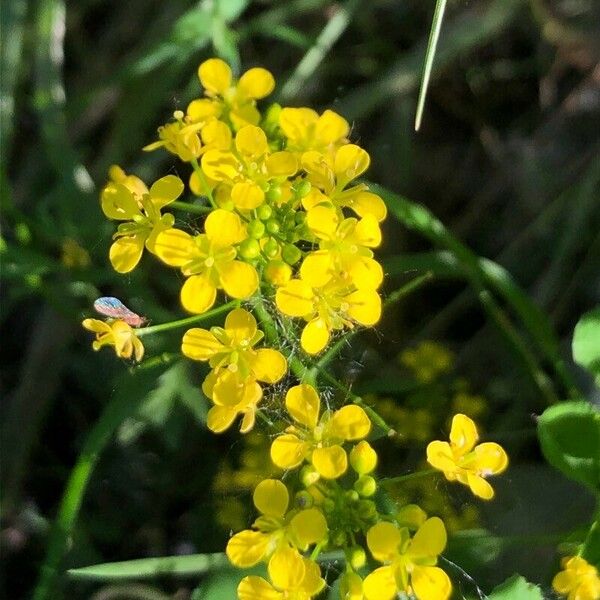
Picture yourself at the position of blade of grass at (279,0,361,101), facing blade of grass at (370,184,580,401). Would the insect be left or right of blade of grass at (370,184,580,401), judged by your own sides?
right

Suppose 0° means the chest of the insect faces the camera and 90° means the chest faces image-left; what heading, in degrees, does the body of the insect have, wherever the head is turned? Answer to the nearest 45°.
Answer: approximately 270°

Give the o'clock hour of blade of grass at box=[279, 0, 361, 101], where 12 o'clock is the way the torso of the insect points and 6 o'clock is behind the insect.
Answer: The blade of grass is roughly at 10 o'clock from the insect.
